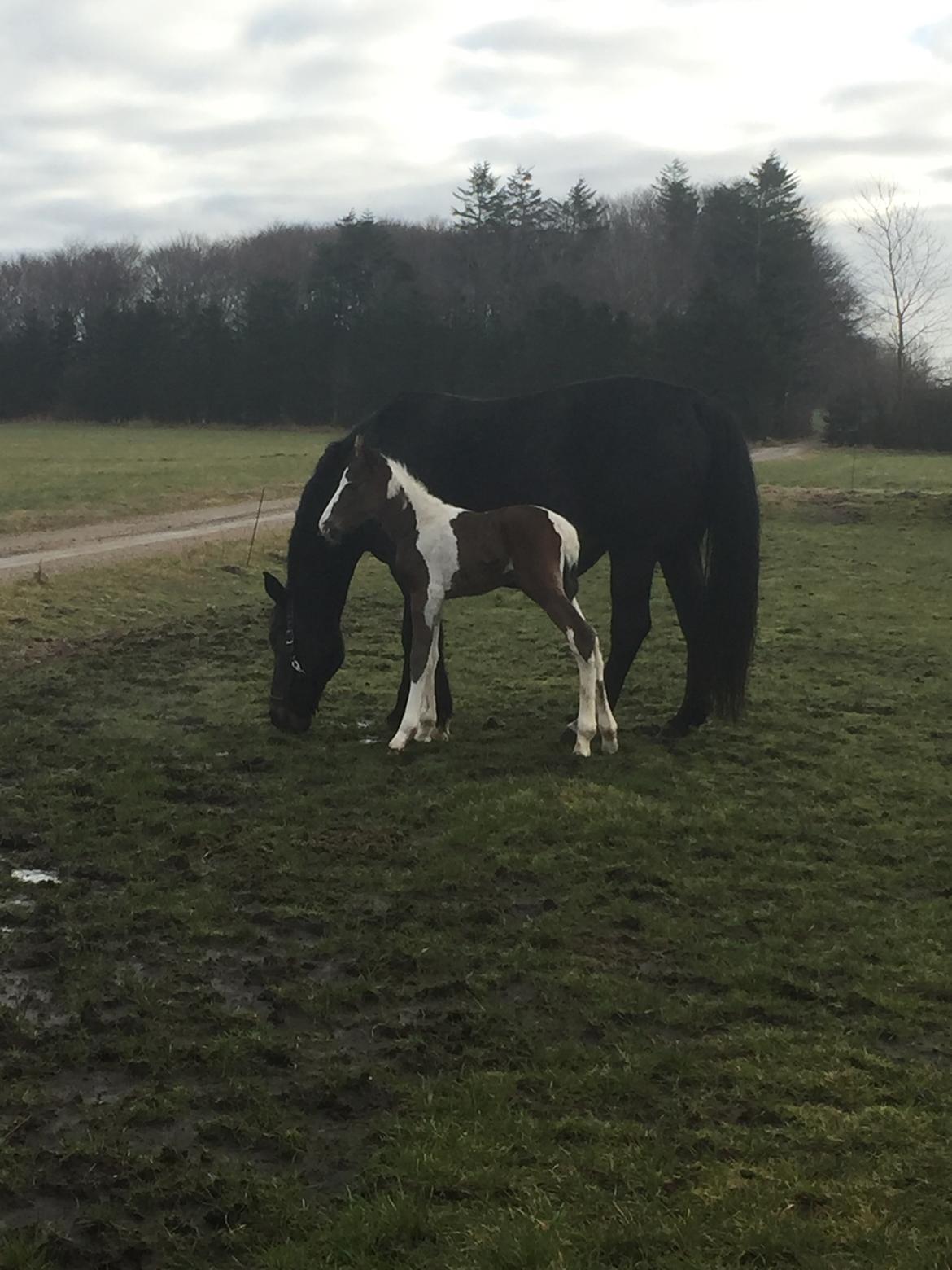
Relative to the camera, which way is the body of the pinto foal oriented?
to the viewer's left

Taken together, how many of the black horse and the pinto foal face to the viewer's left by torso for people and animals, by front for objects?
2

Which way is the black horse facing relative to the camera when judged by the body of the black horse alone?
to the viewer's left
